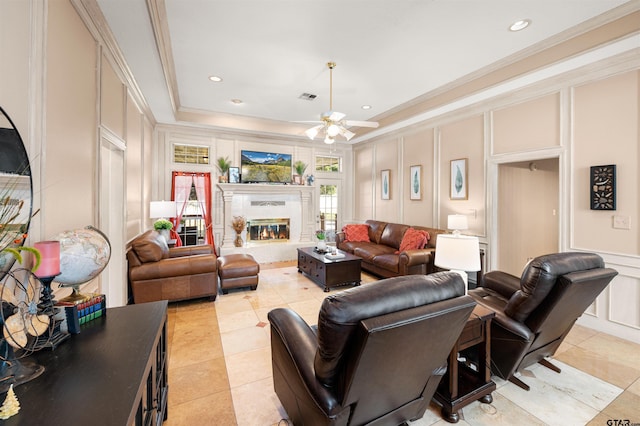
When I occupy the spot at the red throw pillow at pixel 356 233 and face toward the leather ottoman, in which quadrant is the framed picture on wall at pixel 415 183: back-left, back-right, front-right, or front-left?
back-left

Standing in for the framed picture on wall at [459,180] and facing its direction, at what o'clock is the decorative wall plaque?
The decorative wall plaque is roughly at 9 o'clock from the framed picture on wall.

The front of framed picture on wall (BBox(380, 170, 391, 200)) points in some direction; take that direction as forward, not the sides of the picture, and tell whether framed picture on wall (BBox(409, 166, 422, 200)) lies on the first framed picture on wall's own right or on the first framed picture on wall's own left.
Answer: on the first framed picture on wall's own left

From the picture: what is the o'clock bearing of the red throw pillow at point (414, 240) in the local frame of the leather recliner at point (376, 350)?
The red throw pillow is roughly at 2 o'clock from the leather recliner.

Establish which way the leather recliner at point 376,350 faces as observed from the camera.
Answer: facing away from the viewer and to the left of the viewer

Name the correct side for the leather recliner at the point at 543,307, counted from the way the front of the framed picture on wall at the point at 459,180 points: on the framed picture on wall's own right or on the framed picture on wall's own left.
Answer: on the framed picture on wall's own left

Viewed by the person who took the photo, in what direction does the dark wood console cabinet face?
facing to the right of the viewer

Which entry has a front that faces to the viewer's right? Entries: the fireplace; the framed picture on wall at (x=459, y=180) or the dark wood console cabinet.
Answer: the dark wood console cabinet

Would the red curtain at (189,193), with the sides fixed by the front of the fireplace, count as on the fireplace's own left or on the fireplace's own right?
on the fireplace's own right

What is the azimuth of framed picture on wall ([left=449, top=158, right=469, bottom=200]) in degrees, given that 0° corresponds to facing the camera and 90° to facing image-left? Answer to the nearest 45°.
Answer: approximately 45°

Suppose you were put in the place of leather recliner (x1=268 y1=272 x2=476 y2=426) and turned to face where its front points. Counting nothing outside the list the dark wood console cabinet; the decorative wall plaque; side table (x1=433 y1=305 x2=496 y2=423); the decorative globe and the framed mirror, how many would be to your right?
2

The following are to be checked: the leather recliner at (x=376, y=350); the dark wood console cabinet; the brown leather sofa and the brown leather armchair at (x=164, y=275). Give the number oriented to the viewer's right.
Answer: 2

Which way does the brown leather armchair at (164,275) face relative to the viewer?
to the viewer's right

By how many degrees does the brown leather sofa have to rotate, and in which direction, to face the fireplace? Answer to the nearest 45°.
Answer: approximately 45° to its right
